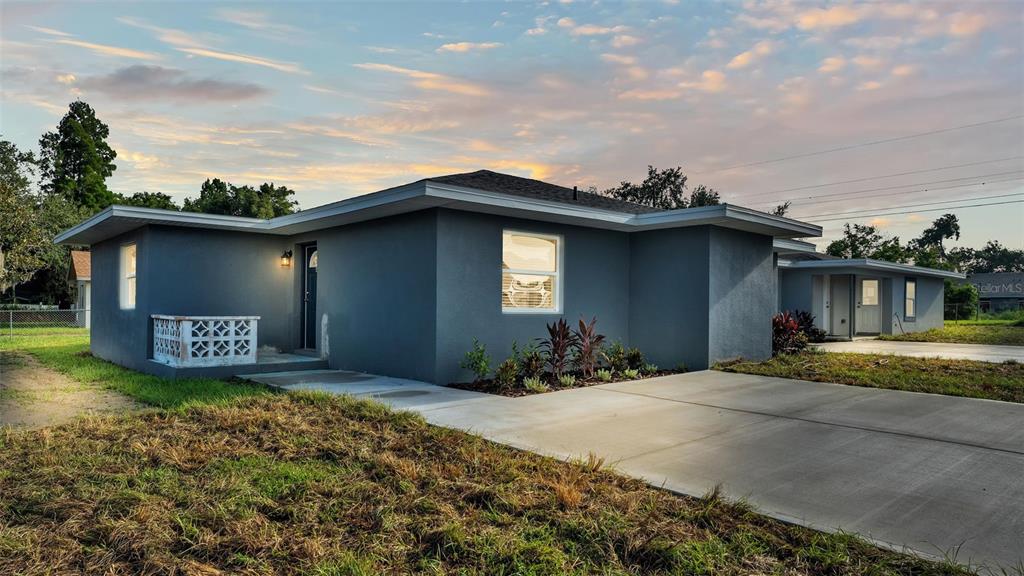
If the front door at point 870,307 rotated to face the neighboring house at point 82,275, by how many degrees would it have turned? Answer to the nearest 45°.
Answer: approximately 90° to its right

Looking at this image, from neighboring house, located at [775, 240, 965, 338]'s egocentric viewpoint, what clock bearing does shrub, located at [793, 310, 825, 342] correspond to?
The shrub is roughly at 2 o'clock from the neighboring house.

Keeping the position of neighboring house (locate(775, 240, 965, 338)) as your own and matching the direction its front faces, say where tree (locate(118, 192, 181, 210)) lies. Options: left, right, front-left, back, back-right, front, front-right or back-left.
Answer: back-right

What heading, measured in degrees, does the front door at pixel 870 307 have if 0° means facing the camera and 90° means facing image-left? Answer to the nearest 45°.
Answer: approximately 0°

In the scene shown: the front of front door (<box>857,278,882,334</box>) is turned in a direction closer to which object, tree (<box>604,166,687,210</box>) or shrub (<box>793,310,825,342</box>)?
the shrub

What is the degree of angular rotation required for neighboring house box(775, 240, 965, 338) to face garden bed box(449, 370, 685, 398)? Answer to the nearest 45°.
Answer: approximately 45° to its right

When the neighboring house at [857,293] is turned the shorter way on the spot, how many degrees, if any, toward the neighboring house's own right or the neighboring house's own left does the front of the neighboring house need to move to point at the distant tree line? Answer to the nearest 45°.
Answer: approximately 135° to the neighboring house's own right

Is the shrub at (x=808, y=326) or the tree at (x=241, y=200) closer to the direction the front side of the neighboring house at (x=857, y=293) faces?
the shrub

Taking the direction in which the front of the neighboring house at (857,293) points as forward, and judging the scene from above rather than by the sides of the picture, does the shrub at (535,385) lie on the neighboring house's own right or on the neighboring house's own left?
on the neighboring house's own right

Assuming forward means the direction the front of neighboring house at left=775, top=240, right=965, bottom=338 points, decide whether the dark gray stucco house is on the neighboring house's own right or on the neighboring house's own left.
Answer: on the neighboring house's own right

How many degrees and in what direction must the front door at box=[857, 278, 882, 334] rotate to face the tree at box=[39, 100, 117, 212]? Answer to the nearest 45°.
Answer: approximately 90° to its right
